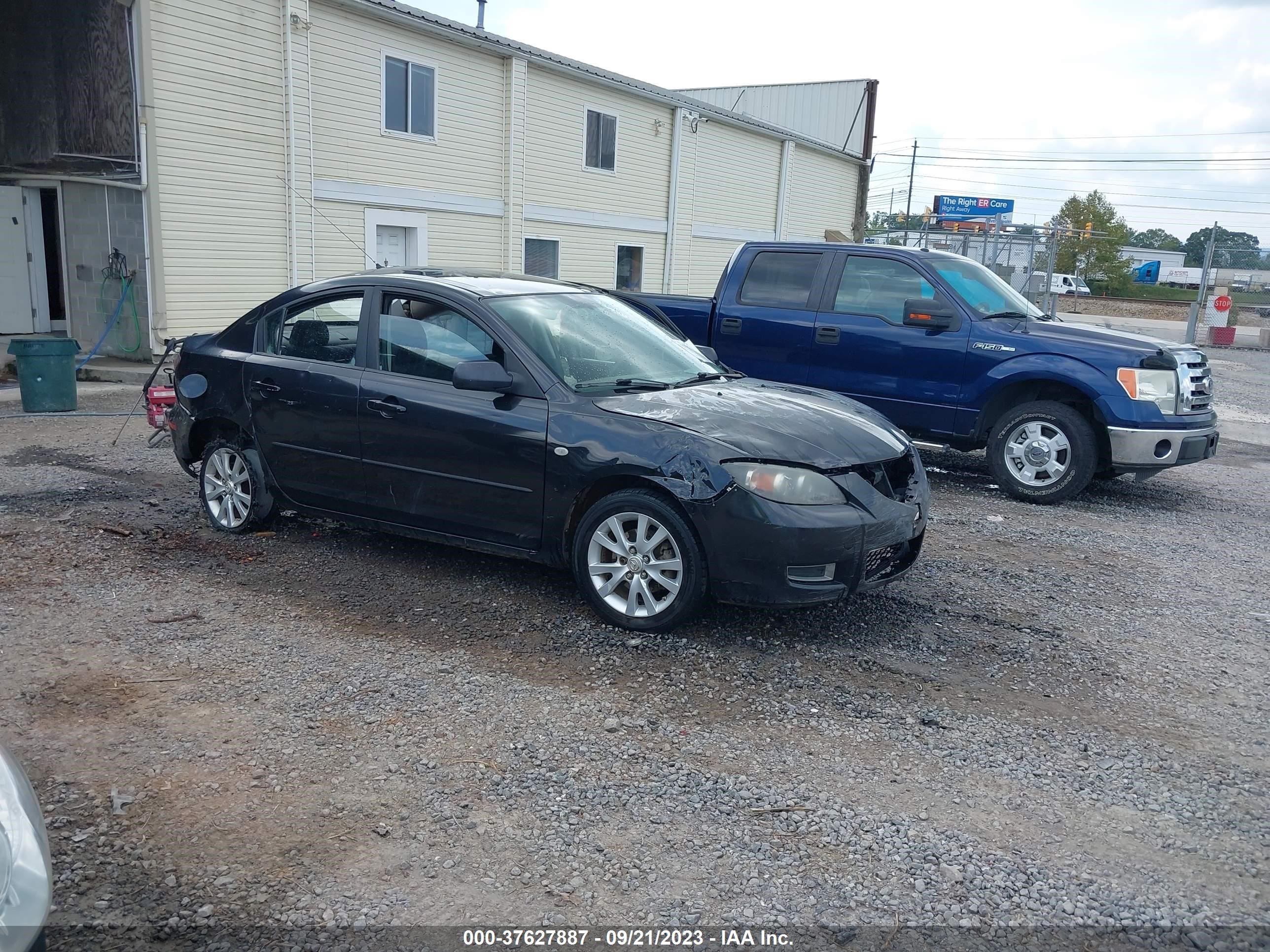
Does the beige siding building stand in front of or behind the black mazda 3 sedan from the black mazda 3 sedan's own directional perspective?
behind

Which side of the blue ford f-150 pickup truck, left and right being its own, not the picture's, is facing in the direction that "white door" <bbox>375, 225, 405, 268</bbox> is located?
back

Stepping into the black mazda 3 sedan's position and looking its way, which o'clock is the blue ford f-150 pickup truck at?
The blue ford f-150 pickup truck is roughly at 9 o'clock from the black mazda 3 sedan.

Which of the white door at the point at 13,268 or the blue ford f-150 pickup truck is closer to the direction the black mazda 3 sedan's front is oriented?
the blue ford f-150 pickup truck

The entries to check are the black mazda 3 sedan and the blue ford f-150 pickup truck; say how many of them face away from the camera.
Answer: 0

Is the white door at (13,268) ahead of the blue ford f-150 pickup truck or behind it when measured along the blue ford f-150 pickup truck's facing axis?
behind

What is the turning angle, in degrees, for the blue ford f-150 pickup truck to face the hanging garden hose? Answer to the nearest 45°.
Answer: approximately 135° to its right

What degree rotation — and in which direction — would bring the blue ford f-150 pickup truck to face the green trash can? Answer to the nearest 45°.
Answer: approximately 135° to its right

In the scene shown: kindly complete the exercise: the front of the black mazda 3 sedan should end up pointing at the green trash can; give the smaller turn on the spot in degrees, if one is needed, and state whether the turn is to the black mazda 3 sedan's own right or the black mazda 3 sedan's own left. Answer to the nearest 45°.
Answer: approximately 180°

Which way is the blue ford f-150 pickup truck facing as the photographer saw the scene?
facing the viewer and to the right of the viewer
